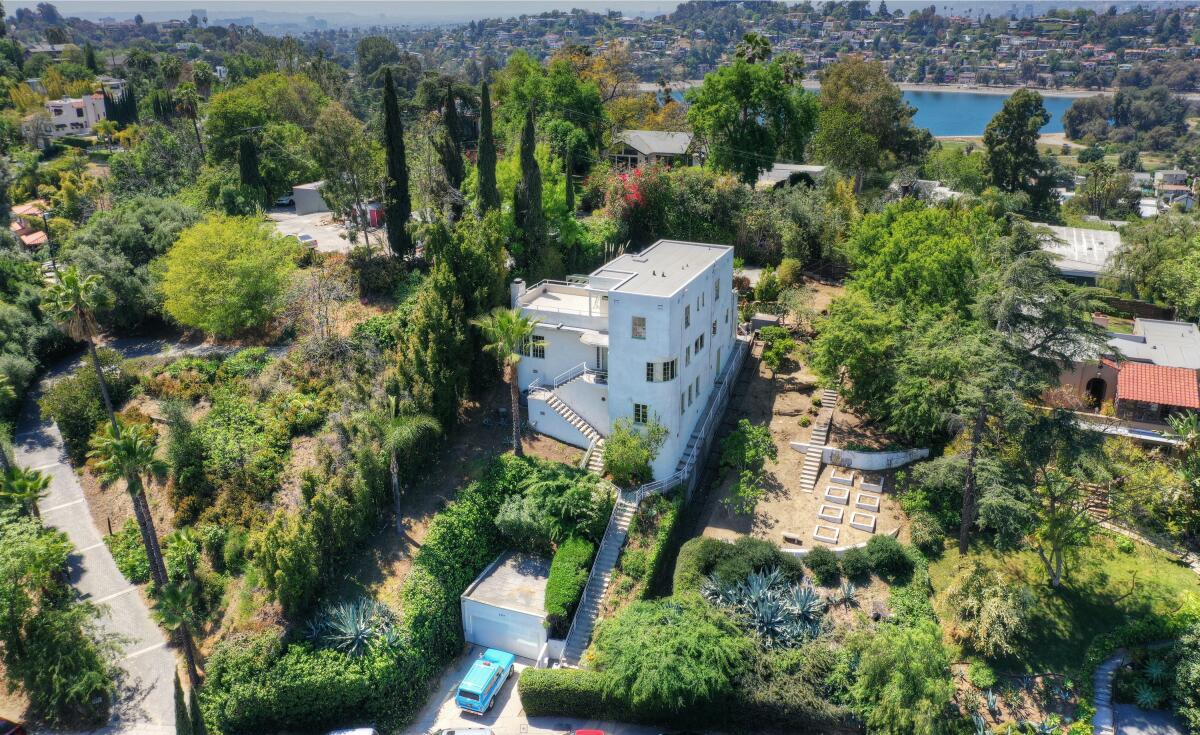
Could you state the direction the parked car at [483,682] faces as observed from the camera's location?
facing away from the viewer and to the right of the viewer

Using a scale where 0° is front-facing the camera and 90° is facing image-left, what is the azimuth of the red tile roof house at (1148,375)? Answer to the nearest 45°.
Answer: approximately 0°

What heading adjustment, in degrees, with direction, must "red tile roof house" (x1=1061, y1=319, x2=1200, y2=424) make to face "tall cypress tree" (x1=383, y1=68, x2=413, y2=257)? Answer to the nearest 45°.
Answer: approximately 90° to its right

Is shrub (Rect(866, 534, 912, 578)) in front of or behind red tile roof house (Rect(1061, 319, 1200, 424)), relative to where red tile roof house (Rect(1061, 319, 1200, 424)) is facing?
in front

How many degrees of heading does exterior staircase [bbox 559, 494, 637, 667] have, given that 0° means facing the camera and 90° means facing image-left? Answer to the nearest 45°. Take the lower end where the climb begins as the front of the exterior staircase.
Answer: approximately 0°

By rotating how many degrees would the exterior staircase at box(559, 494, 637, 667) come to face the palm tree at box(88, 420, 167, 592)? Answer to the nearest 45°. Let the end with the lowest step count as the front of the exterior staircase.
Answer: approximately 90° to its right

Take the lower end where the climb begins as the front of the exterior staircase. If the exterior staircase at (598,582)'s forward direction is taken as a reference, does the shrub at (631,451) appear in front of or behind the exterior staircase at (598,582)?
behind

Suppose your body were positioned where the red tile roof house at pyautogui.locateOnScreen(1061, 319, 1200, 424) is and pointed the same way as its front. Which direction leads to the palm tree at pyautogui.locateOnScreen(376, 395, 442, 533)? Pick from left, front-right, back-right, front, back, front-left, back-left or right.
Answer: front-right

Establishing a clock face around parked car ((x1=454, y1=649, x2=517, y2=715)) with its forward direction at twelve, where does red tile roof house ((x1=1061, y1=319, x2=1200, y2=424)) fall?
The red tile roof house is roughly at 1 o'clock from the parked car.

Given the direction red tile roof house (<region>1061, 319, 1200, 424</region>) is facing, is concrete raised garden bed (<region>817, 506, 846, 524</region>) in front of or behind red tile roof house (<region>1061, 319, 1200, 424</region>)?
in front

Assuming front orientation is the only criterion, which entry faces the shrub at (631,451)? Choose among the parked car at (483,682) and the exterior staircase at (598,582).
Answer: the parked car

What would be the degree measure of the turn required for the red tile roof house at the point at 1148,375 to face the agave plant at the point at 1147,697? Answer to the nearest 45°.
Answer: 0° — it already faces it

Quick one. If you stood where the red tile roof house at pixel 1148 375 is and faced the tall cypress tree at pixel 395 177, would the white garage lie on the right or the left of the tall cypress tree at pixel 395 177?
left
